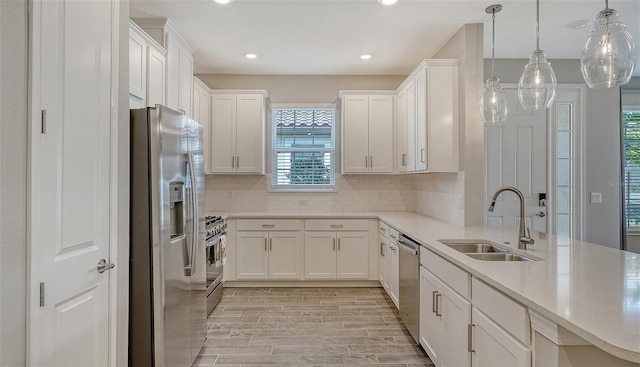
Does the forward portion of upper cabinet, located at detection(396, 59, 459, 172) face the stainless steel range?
yes

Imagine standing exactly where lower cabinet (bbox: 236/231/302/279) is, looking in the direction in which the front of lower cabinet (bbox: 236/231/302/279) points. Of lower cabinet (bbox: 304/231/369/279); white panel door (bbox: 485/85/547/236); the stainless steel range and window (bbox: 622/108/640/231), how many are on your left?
3

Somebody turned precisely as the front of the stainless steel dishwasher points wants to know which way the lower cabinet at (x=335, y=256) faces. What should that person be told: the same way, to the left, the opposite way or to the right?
to the left

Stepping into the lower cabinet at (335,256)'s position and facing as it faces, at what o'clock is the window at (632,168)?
The window is roughly at 9 o'clock from the lower cabinet.

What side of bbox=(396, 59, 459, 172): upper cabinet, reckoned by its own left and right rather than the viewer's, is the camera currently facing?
left

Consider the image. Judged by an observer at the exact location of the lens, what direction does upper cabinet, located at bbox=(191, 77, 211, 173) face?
facing to the right of the viewer

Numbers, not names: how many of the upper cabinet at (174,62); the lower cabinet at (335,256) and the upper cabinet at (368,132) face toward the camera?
2

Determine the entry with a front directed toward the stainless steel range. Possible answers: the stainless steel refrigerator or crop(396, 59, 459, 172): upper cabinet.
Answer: the upper cabinet
